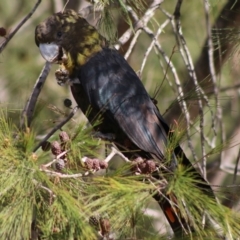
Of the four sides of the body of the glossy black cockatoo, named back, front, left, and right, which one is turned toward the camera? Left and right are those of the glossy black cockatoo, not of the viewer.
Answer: left
